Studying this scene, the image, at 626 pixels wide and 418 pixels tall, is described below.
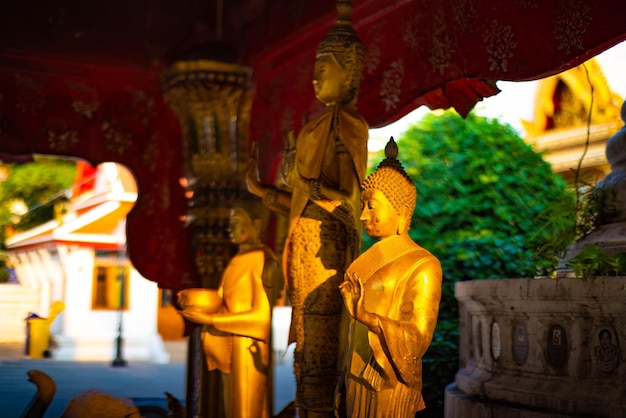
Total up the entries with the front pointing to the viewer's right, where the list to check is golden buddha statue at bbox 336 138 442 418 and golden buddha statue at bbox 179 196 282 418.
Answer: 0

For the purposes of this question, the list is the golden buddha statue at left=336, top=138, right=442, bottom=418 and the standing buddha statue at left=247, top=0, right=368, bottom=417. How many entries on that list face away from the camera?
0

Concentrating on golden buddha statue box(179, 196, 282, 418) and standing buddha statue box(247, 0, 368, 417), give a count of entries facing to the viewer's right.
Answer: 0

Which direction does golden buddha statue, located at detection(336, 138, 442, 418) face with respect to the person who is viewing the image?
facing the viewer and to the left of the viewer

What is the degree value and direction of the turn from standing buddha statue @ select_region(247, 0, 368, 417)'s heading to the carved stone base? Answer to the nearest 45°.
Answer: approximately 135° to its left

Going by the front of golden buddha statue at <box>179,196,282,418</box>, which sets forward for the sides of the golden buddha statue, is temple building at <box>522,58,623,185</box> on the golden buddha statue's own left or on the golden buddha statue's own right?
on the golden buddha statue's own right

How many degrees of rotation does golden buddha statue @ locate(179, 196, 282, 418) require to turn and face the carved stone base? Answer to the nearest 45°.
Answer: approximately 135° to its left

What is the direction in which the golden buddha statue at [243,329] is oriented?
to the viewer's left

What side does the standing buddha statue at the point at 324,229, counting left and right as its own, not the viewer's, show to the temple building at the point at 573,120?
back

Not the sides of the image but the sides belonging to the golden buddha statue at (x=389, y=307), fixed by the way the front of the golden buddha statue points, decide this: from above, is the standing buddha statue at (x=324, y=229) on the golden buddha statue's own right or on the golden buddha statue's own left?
on the golden buddha statue's own right

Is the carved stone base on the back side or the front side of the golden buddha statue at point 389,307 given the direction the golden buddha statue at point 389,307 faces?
on the back side

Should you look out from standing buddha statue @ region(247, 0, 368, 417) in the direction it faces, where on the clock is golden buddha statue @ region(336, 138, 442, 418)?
The golden buddha statue is roughly at 10 o'clock from the standing buddha statue.
